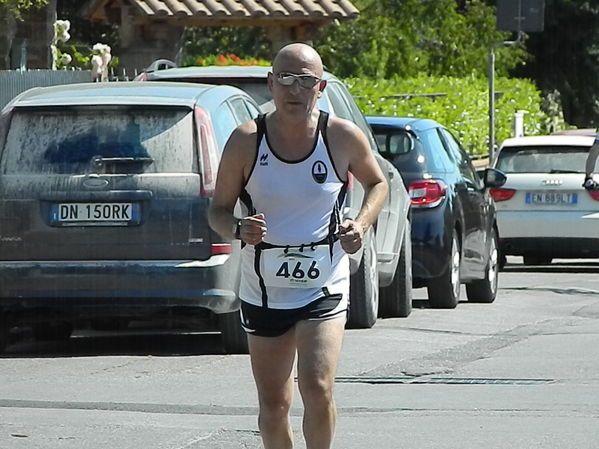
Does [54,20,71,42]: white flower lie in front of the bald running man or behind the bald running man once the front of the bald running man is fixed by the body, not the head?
behind

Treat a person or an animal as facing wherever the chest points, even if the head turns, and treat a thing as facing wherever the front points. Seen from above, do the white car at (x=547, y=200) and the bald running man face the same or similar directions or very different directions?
very different directions

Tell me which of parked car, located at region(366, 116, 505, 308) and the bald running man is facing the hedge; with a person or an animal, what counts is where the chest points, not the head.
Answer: the parked car

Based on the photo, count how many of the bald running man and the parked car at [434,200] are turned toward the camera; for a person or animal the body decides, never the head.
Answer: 1

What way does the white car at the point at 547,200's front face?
away from the camera

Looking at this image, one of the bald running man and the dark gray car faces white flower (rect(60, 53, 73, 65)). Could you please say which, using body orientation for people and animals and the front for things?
the dark gray car

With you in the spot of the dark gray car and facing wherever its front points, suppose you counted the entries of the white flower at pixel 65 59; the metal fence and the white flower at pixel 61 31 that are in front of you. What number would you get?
3

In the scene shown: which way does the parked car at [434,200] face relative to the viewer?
away from the camera

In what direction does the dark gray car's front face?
away from the camera

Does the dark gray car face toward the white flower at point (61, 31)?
yes

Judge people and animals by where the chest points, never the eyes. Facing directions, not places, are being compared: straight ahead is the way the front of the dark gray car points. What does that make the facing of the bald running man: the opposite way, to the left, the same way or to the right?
the opposite way

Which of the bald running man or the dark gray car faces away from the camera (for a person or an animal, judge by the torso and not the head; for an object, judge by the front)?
the dark gray car
